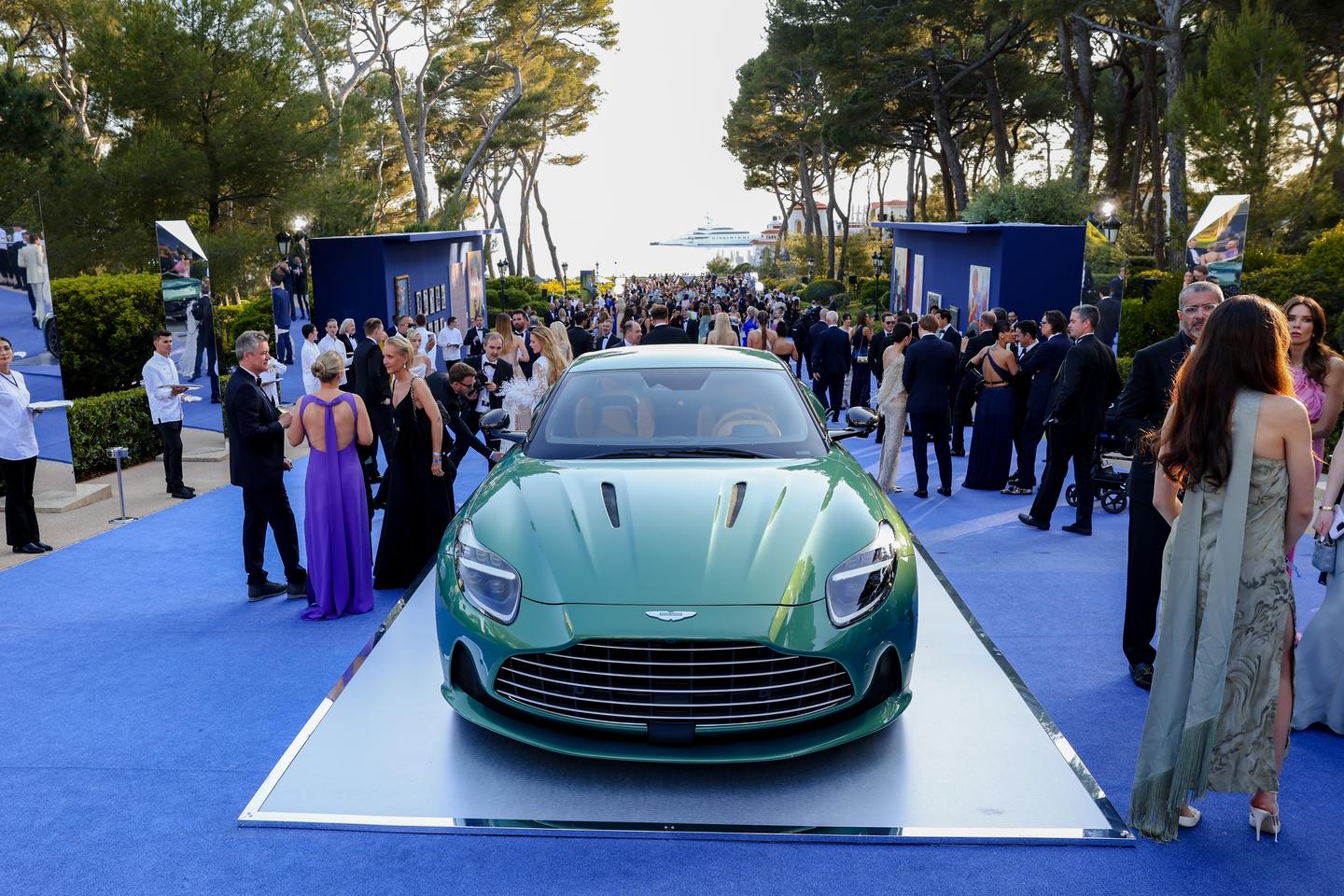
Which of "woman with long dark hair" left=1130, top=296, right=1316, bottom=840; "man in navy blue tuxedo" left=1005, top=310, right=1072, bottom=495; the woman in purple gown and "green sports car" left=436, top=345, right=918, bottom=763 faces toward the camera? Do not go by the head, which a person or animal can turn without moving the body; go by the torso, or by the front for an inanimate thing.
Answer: the green sports car

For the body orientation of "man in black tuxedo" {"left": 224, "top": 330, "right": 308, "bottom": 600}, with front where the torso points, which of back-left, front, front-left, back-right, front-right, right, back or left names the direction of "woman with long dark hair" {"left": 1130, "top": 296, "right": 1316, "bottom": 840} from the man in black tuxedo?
front-right

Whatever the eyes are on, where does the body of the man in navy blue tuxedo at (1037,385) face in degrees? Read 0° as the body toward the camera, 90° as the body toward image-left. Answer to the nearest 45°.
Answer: approximately 90°

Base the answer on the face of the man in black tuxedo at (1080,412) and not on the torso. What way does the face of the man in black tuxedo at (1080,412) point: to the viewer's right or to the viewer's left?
to the viewer's left

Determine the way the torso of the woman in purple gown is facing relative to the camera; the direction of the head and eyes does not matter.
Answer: away from the camera

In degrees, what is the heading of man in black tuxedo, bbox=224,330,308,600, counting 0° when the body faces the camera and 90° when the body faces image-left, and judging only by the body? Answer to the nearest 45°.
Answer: approximately 270°

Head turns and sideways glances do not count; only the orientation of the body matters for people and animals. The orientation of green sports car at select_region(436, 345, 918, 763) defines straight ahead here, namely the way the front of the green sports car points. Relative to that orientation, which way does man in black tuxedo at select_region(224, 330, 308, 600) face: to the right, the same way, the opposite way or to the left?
to the left

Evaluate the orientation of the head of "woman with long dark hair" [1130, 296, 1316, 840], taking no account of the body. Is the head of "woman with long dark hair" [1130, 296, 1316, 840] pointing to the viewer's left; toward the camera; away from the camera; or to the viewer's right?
away from the camera

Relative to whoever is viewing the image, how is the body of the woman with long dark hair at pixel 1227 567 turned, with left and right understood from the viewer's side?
facing away from the viewer

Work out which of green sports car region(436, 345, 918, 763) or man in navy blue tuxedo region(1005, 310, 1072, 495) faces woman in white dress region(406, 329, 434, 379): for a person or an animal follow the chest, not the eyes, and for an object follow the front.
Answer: the man in navy blue tuxedo

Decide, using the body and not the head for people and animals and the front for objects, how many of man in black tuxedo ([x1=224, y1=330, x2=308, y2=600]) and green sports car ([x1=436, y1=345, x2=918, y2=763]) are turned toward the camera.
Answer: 1

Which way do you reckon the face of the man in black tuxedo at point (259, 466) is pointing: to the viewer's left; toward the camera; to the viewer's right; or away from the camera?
to the viewer's right

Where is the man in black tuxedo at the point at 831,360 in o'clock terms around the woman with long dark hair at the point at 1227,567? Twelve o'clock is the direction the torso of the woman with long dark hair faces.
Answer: The man in black tuxedo is roughly at 11 o'clock from the woman with long dark hair.

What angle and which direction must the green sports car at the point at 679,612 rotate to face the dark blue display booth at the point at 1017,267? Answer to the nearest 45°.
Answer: approximately 180°
